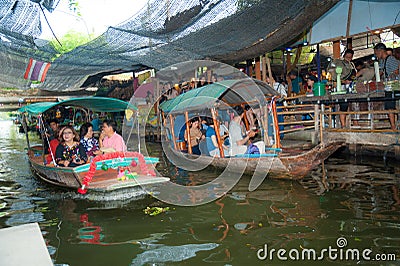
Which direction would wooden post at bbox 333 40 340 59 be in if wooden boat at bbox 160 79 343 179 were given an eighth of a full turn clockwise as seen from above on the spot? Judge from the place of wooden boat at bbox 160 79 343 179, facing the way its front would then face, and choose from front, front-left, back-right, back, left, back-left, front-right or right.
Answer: back-left

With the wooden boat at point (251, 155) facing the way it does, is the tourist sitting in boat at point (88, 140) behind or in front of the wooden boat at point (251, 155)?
behind

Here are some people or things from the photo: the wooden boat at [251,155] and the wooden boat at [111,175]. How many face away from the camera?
0

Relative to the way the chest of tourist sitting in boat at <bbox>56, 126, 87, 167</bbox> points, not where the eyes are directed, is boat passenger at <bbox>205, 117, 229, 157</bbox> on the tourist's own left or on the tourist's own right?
on the tourist's own left

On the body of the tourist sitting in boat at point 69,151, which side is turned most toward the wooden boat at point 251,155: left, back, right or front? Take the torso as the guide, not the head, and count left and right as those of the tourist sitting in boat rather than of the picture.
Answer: left

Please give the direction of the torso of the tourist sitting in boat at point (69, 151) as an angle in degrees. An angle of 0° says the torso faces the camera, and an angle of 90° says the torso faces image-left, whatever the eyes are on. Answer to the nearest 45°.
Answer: approximately 0°
